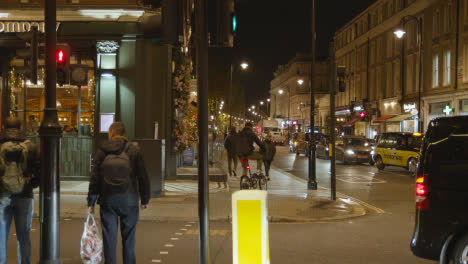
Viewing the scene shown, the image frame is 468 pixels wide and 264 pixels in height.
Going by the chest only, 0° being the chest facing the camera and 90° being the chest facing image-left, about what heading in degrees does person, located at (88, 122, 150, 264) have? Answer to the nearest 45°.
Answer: approximately 180°

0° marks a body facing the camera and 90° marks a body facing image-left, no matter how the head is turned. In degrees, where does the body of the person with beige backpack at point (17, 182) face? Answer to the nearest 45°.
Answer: approximately 180°

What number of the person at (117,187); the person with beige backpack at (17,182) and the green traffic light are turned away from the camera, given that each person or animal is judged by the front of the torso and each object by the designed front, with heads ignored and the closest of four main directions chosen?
2

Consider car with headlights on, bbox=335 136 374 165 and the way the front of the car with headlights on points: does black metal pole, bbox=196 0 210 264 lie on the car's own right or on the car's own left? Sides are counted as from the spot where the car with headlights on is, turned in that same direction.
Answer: on the car's own right

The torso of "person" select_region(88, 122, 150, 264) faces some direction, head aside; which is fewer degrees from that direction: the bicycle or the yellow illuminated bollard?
the bicycle

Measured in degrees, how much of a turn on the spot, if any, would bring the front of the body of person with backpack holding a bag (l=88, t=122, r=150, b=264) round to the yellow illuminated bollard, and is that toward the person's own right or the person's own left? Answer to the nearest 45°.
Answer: approximately 135° to the person's own right

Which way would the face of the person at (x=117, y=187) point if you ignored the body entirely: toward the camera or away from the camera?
away from the camera

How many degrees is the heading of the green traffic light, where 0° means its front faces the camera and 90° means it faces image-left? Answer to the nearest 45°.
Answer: approximately 0°

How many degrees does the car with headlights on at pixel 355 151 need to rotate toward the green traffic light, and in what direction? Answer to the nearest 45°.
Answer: approximately 45° to its right

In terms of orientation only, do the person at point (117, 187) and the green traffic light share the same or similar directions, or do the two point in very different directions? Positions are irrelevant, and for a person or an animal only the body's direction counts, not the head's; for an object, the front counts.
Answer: very different directions

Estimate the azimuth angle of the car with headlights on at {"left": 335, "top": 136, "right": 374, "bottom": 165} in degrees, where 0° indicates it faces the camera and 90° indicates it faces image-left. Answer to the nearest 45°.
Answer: approximately 315°
